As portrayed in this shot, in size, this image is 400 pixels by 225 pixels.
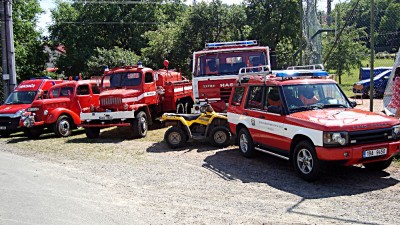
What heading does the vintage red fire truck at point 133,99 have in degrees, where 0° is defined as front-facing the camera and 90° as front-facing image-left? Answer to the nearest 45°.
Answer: approximately 45°

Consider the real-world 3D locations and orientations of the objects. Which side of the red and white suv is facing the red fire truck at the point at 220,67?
back

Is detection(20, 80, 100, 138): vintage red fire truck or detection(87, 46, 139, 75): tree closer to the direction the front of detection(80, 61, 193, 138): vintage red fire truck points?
the vintage red fire truck

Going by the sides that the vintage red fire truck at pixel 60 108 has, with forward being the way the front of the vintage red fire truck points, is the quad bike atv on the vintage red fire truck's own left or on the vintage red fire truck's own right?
on the vintage red fire truck's own left

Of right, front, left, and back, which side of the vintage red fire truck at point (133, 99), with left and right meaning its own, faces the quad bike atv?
left
